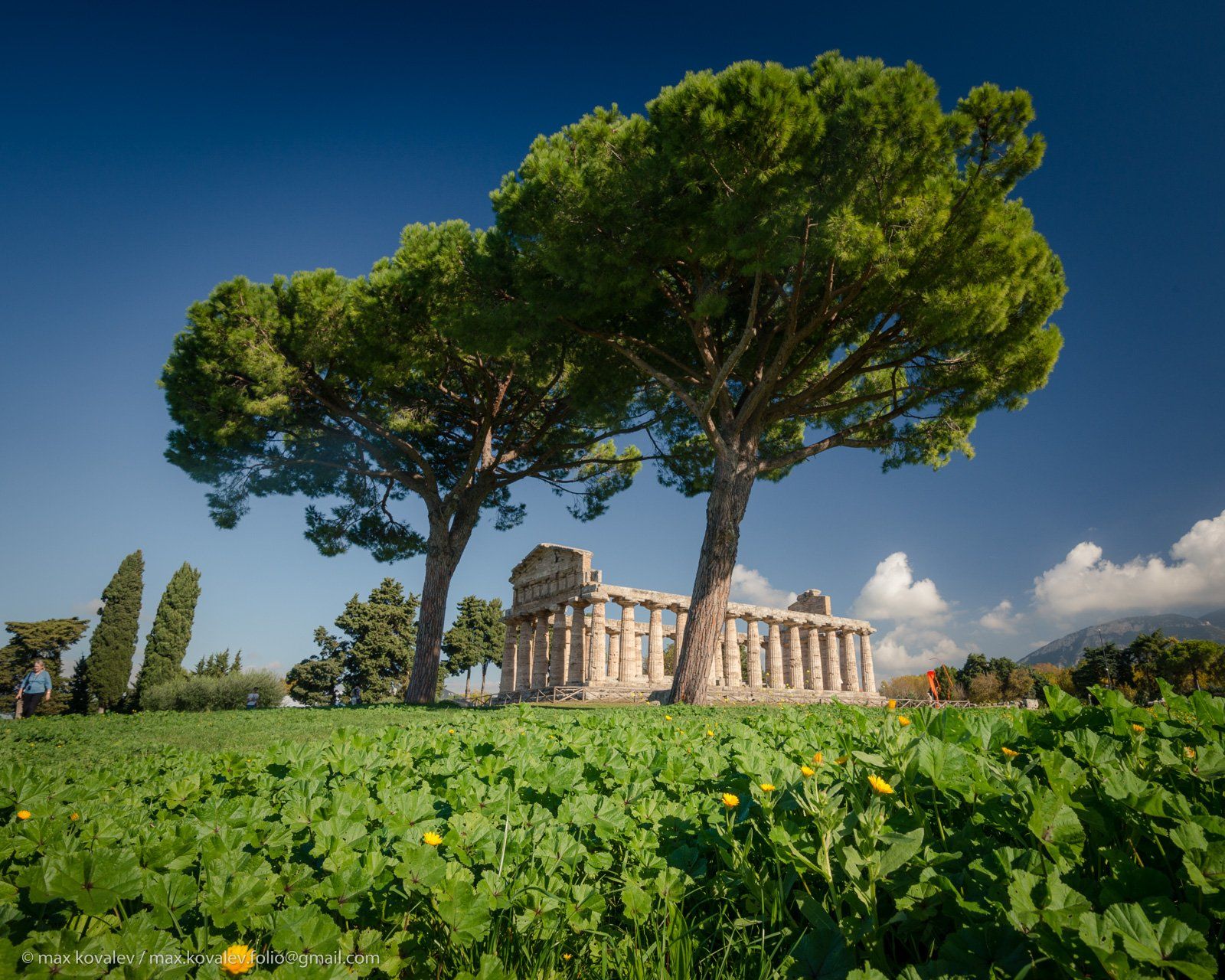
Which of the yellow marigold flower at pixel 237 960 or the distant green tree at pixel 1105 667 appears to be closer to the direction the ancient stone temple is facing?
the yellow marigold flower

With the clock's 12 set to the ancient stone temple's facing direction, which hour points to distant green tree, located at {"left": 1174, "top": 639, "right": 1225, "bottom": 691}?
The distant green tree is roughly at 7 o'clock from the ancient stone temple.

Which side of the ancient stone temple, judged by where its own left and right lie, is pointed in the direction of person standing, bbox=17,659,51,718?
front

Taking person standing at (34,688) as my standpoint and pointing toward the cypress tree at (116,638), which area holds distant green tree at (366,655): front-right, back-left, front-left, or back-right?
front-right

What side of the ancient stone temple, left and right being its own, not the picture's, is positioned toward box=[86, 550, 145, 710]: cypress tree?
front

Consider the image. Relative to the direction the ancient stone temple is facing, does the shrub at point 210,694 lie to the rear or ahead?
ahead

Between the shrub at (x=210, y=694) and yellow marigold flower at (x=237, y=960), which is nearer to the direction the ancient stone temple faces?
the shrub

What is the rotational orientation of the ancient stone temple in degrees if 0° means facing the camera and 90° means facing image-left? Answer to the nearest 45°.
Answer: approximately 45°

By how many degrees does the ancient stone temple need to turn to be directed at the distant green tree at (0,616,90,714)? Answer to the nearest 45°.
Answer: approximately 45° to its right

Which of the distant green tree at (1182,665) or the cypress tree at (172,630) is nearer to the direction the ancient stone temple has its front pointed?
the cypress tree

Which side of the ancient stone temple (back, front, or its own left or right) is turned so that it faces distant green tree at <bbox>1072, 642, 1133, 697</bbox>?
back

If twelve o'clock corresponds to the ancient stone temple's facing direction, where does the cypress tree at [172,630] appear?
The cypress tree is roughly at 1 o'clock from the ancient stone temple.

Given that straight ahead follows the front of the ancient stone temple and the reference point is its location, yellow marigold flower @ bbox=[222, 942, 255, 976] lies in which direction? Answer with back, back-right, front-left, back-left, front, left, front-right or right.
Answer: front-left
